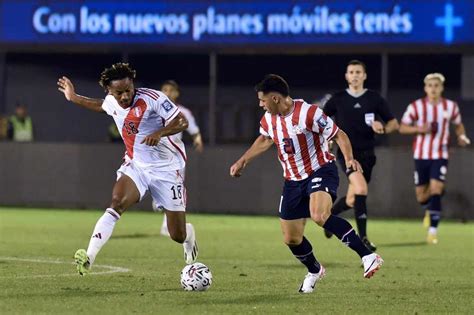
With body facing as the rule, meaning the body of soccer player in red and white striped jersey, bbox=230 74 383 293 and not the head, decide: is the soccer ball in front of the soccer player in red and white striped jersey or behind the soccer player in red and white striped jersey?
in front

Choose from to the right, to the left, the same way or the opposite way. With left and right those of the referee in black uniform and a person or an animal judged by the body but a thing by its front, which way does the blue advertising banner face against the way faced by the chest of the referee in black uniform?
the same way

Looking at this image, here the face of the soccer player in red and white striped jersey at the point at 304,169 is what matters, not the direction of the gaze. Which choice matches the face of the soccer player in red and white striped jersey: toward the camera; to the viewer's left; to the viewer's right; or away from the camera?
to the viewer's left

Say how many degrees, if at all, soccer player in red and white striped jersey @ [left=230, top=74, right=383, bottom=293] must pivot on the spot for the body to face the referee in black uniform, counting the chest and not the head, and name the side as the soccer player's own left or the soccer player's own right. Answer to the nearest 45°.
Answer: approximately 135° to the soccer player's own right

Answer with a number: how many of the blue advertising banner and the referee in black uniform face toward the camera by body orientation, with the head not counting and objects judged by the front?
2

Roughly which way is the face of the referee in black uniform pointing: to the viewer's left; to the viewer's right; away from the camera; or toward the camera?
toward the camera

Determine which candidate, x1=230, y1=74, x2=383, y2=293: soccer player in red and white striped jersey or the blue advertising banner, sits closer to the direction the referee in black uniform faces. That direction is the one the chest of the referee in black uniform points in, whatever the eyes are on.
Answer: the soccer player in red and white striped jersey

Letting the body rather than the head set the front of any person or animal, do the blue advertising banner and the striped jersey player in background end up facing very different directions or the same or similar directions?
same or similar directions

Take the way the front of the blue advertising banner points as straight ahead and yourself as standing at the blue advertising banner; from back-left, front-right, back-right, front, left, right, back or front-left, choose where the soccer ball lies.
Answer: front

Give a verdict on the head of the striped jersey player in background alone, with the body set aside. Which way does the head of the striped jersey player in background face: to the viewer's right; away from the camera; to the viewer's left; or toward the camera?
toward the camera

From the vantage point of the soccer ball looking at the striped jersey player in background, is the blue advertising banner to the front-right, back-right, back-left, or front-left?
front-left

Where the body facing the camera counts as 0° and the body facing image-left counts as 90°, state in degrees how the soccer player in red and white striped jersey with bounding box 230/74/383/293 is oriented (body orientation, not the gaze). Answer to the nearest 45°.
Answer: approximately 45°

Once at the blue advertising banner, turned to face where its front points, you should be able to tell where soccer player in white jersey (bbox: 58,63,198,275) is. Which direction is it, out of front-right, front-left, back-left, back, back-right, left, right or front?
front

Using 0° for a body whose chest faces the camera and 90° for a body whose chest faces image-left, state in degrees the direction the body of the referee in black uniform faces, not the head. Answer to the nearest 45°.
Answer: approximately 0°

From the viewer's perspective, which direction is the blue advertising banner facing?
toward the camera
